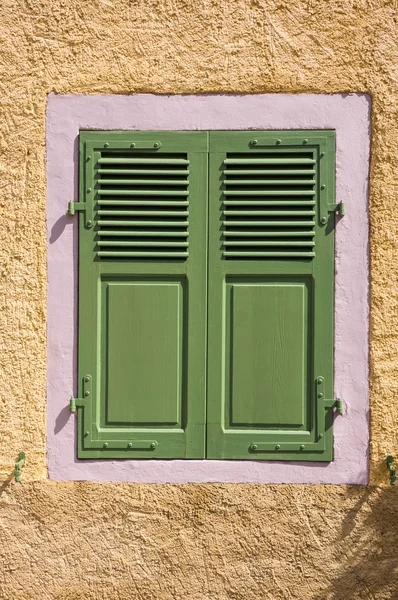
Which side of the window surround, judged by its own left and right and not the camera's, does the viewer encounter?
front

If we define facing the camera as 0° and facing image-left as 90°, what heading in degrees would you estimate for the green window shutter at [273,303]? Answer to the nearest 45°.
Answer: approximately 0°
